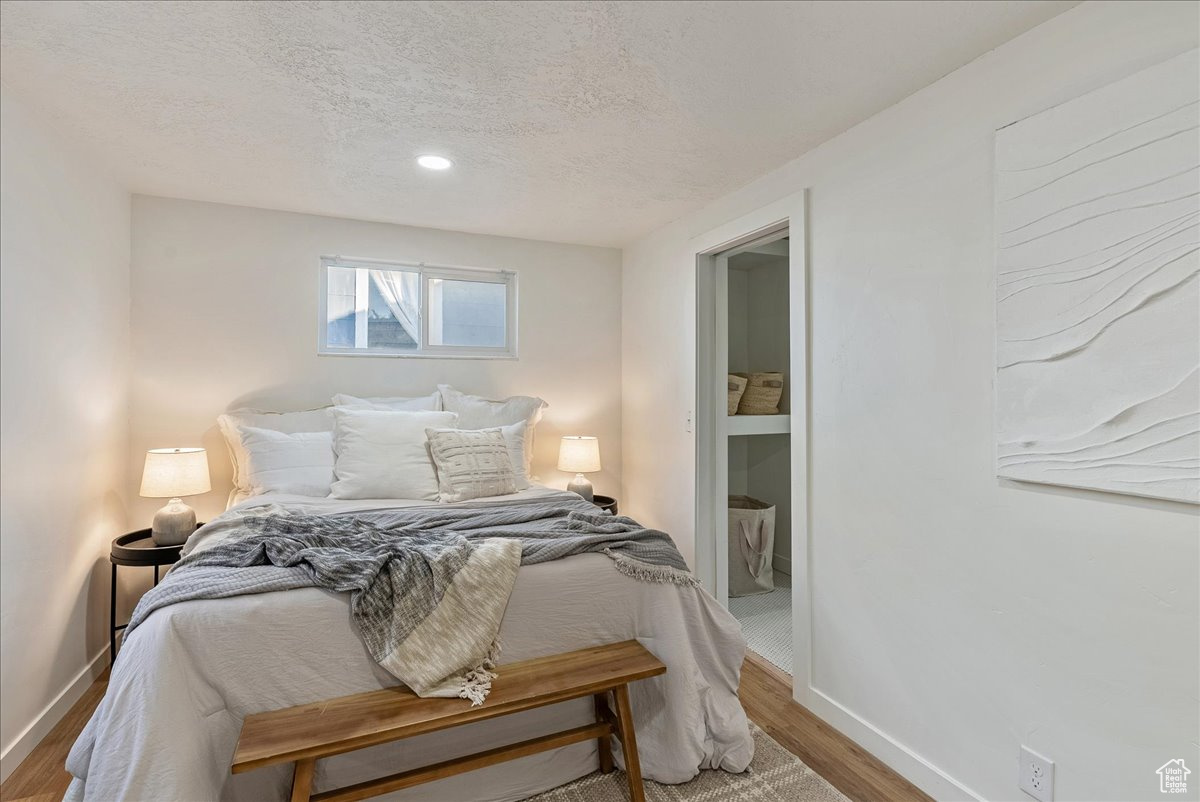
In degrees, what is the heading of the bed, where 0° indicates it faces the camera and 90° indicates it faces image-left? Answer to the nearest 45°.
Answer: approximately 0°

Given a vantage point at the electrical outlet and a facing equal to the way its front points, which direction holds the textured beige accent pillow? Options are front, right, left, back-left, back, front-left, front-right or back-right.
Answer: front-right

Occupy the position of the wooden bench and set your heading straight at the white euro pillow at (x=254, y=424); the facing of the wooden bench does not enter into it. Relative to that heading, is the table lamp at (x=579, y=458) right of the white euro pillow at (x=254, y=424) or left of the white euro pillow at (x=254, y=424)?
right

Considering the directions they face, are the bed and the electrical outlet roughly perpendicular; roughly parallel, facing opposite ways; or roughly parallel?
roughly perpendicular

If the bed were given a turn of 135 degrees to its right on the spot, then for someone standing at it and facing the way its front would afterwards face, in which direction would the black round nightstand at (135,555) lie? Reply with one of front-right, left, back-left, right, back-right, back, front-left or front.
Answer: front

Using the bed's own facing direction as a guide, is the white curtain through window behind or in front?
behind

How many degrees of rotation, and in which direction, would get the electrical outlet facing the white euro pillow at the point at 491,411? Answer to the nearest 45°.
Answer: approximately 45° to its right

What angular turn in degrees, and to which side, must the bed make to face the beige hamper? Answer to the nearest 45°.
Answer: approximately 135° to its left

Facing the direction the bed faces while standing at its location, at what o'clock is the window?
The window is roughly at 6 o'clock from the bed.
